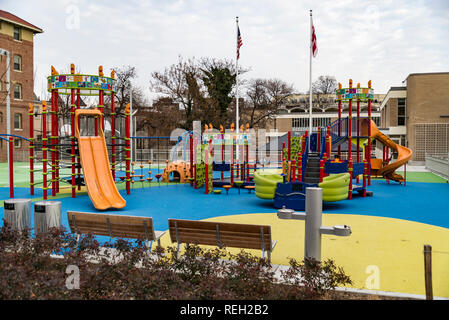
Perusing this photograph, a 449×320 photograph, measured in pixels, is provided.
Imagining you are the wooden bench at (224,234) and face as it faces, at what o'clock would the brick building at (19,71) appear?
The brick building is roughly at 11 o'clock from the wooden bench.

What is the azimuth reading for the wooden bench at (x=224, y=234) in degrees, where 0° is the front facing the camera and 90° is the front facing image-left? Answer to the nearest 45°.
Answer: approximately 180°

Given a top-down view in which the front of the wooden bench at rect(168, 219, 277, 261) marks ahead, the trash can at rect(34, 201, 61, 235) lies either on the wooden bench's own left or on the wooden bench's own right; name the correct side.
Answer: on the wooden bench's own left

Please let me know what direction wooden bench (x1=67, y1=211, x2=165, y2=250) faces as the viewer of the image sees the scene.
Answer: facing away from the viewer and to the right of the viewer

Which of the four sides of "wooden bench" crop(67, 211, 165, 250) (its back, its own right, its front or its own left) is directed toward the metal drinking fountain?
right

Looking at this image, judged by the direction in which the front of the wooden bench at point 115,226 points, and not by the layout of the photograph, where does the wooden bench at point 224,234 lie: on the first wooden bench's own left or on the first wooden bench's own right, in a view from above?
on the first wooden bench's own right

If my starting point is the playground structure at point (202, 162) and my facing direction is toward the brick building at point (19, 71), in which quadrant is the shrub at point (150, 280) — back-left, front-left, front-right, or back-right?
back-left

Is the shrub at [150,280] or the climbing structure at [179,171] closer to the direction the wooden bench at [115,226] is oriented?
the climbing structure

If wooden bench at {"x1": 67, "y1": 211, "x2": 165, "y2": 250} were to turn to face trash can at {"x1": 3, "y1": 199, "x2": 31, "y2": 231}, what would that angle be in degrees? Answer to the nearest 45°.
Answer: approximately 90° to its left

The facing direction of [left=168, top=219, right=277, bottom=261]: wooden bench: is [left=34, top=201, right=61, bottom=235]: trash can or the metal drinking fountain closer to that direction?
the trash can
